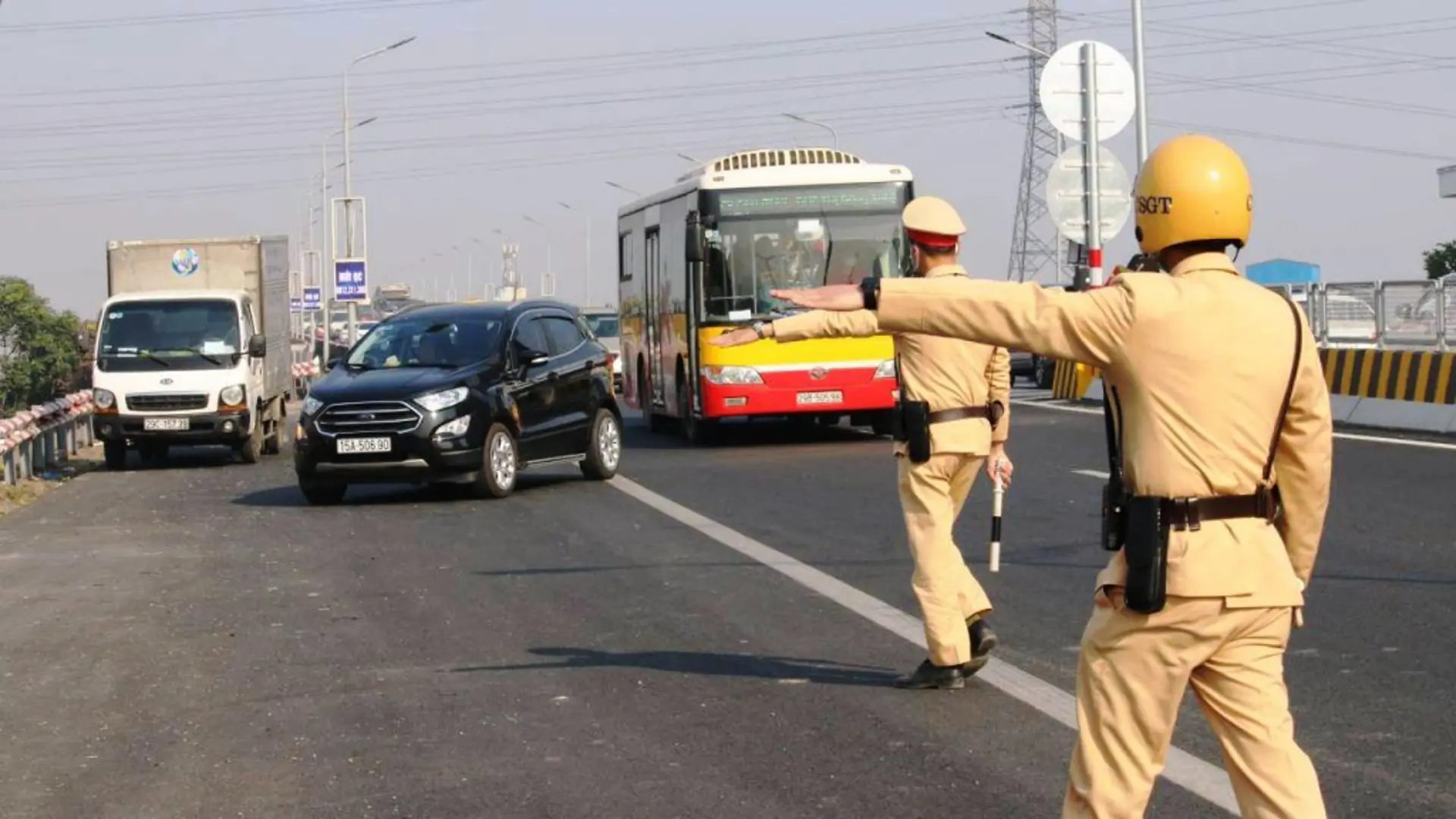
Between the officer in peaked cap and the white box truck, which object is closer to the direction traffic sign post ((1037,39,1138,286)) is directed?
the white box truck

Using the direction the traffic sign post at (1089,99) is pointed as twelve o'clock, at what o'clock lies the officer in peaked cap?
The officer in peaked cap is roughly at 6 o'clock from the traffic sign post.

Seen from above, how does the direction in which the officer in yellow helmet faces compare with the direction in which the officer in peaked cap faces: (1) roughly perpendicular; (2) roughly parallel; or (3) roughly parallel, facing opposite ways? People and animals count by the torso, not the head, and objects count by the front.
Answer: roughly parallel

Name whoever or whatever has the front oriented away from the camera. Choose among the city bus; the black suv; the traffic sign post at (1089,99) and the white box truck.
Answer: the traffic sign post

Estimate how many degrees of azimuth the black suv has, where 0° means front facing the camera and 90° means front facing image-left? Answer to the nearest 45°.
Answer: approximately 45°

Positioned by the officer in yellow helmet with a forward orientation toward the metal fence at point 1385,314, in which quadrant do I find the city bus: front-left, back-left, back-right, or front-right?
front-left

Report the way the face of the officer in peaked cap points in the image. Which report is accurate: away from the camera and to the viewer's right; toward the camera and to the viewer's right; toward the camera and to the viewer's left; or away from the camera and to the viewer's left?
away from the camera and to the viewer's left

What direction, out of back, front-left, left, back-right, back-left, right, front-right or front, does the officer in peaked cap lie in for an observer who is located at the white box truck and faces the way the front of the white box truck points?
front

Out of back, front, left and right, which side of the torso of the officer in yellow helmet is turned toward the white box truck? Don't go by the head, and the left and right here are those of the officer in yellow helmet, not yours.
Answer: front

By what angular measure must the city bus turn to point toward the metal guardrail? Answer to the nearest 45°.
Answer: approximately 90° to its right

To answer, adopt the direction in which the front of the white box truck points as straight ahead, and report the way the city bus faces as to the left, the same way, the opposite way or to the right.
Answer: the same way

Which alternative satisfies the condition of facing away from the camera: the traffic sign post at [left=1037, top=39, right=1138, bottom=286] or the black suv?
the traffic sign post

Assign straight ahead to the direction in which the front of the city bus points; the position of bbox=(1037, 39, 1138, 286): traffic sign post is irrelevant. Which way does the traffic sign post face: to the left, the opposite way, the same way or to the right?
the opposite way

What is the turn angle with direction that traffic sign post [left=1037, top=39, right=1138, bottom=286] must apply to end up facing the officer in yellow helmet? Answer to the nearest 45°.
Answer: approximately 180°

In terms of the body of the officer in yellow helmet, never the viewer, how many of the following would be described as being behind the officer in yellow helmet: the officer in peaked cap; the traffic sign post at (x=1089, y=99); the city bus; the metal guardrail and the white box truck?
0

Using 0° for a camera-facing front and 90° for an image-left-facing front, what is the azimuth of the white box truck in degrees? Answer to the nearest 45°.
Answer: approximately 0°

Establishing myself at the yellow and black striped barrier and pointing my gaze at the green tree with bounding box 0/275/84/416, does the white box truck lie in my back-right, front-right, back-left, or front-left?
front-left

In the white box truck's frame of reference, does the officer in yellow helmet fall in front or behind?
in front

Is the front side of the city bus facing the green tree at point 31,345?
no
